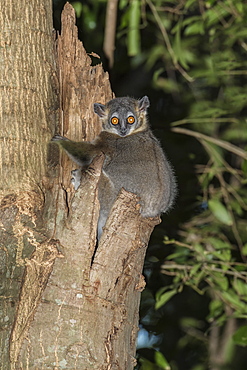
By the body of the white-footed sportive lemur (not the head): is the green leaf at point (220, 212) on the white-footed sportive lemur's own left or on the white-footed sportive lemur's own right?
on the white-footed sportive lemur's own right

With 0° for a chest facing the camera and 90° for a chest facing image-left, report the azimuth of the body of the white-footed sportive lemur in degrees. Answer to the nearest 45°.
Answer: approximately 90°

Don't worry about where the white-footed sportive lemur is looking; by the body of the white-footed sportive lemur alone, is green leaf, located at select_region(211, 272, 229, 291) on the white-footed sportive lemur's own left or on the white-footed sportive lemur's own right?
on the white-footed sportive lemur's own right
